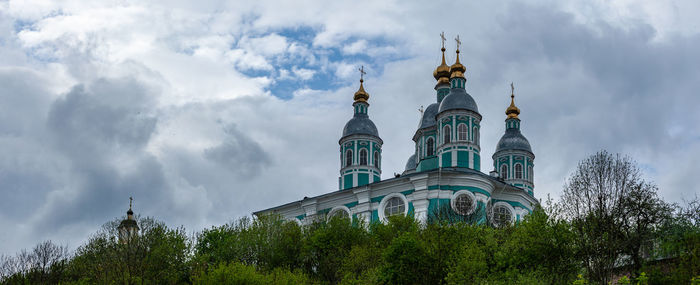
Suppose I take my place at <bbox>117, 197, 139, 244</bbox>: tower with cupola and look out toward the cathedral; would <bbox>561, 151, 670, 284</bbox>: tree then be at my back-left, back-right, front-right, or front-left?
front-right

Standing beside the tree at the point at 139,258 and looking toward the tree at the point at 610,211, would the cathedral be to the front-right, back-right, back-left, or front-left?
front-left

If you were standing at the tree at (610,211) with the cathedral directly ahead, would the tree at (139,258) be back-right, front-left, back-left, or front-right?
front-left
